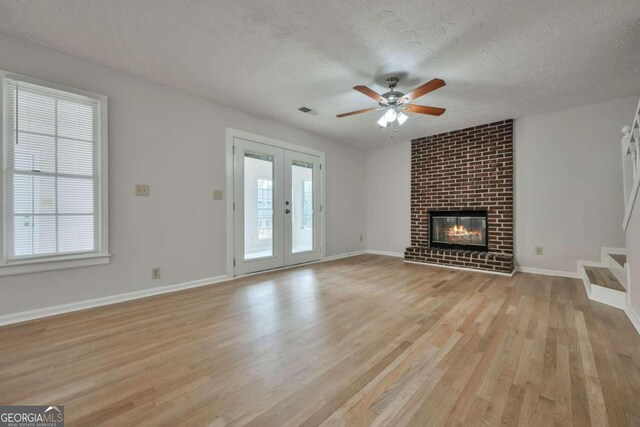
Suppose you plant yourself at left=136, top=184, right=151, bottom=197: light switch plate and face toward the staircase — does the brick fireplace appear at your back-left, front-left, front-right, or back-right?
front-left

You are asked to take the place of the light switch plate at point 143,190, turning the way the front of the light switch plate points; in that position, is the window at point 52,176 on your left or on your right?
on your right

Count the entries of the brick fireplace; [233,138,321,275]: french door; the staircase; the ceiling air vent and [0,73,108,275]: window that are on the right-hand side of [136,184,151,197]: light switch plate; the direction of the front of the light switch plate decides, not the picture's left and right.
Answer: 1

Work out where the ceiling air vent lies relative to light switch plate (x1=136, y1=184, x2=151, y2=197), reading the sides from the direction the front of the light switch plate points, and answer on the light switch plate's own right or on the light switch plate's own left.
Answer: on the light switch plate's own left

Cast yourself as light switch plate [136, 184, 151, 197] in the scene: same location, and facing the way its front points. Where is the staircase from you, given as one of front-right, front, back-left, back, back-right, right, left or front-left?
front-left

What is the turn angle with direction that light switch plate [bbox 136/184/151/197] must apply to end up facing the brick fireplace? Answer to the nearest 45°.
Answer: approximately 90° to its left

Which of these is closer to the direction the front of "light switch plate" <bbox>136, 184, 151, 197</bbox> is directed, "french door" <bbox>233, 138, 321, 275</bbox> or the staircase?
the staircase

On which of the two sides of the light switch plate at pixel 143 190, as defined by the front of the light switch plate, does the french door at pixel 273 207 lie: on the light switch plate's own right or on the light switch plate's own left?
on the light switch plate's own left
